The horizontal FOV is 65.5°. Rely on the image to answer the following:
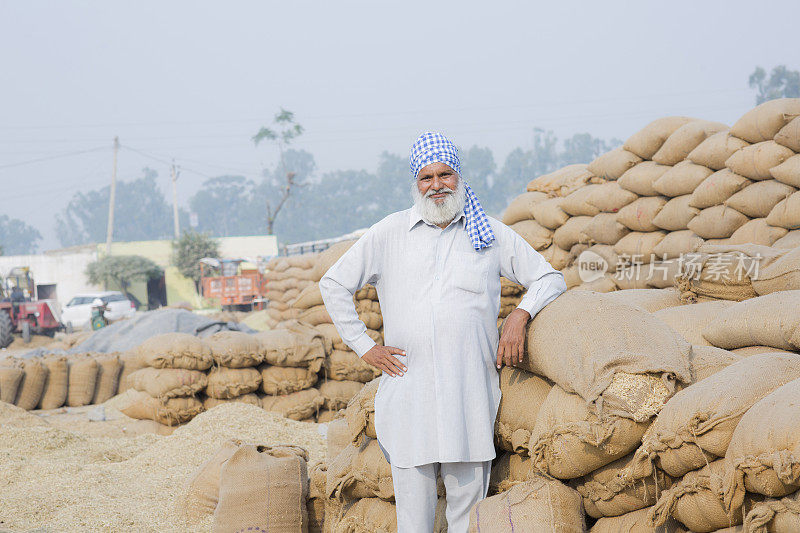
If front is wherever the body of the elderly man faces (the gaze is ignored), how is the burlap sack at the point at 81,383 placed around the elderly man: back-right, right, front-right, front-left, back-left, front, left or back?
back-right

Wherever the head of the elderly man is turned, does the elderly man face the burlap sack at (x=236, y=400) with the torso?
no

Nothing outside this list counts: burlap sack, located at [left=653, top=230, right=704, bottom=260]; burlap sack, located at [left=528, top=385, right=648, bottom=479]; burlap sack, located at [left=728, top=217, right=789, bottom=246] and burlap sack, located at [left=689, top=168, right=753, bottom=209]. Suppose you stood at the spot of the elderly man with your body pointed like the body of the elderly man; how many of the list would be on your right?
0

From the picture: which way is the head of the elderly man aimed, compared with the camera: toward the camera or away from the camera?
toward the camera

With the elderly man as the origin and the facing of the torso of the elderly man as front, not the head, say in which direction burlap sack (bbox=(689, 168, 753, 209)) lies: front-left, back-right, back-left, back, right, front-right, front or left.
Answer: back-left

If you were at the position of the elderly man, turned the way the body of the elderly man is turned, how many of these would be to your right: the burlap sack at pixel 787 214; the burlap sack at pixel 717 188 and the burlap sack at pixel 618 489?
0

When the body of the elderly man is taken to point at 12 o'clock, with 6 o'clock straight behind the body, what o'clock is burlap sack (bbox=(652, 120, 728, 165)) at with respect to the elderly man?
The burlap sack is roughly at 7 o'clock from the elderly man.

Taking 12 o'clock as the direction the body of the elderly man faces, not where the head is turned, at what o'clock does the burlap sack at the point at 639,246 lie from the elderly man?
The burlap sack is roughly at 7 o'clock from the elderly man.

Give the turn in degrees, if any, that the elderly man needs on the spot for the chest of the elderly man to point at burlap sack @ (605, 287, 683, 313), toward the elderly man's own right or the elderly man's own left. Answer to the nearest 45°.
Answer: approximately 135° to the elderly man's own left

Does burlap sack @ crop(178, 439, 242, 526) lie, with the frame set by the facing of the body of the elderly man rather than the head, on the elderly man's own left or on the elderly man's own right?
on the elderly man's own right

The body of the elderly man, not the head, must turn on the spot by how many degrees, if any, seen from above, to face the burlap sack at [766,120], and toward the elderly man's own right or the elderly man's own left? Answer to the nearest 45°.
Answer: approximately 135° to the elderly man's own left

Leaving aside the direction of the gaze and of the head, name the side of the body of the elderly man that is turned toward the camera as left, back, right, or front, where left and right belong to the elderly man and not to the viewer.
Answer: front

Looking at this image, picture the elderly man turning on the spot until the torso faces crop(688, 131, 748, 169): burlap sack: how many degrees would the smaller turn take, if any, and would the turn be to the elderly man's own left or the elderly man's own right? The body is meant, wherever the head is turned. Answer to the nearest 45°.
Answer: approximately 135° to the elderly man's own left

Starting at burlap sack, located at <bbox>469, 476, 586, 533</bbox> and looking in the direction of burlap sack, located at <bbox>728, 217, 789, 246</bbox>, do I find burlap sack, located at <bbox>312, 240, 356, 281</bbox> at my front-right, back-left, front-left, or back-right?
front-left

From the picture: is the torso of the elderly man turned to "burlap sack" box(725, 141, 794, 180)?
no

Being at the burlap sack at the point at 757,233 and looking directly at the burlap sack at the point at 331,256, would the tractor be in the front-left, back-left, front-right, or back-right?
front-right

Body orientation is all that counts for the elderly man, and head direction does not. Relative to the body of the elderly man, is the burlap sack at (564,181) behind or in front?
behind

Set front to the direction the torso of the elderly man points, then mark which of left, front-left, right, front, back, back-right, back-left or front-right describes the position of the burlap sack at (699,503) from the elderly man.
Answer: front-left

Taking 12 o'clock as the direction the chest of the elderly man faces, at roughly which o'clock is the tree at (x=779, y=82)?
The tree is roughly at 7 o'clock from the elderly man.
